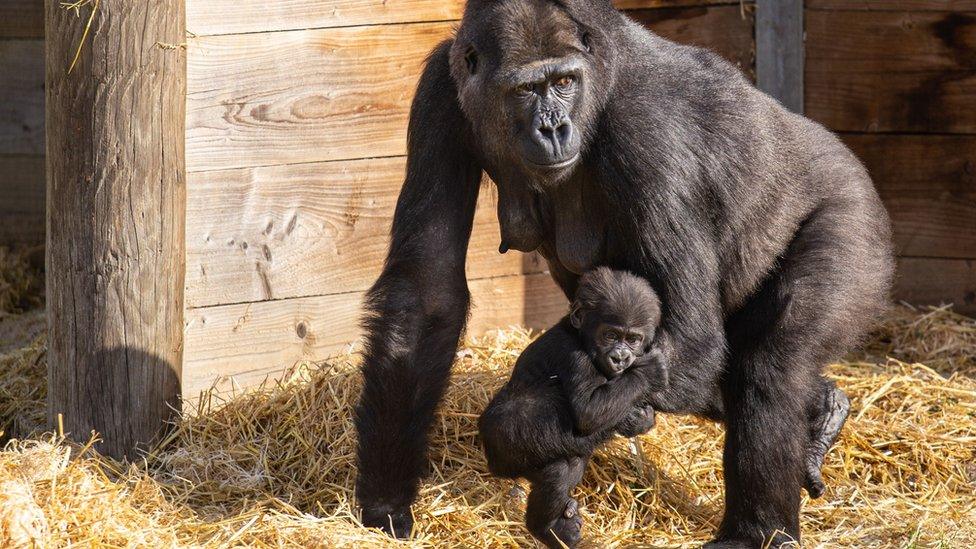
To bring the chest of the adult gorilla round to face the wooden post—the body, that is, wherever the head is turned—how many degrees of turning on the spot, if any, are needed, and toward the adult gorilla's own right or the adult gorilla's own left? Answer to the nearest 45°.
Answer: approximately 45° to the adult gorilla's own right

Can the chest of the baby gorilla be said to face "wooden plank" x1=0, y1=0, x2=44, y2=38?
no

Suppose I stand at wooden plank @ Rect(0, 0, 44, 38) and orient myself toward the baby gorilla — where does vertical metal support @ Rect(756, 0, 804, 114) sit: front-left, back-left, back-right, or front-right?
front-left

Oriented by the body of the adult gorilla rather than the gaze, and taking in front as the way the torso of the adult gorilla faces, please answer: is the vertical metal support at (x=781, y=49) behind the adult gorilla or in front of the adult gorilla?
behind

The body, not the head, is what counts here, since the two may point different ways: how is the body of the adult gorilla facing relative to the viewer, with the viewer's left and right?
facing the viewer and to the left of the viewer

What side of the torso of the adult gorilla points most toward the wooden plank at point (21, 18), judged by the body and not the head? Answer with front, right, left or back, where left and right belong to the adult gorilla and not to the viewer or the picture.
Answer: right

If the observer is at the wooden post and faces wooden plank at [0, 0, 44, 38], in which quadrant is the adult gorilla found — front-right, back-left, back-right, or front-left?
back-right

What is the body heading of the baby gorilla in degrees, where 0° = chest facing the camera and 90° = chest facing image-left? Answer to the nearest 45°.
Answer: approximately 315°

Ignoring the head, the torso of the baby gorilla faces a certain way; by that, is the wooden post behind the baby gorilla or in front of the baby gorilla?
behind

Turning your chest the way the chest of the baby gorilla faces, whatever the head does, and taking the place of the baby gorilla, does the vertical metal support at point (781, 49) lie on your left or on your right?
on your left
